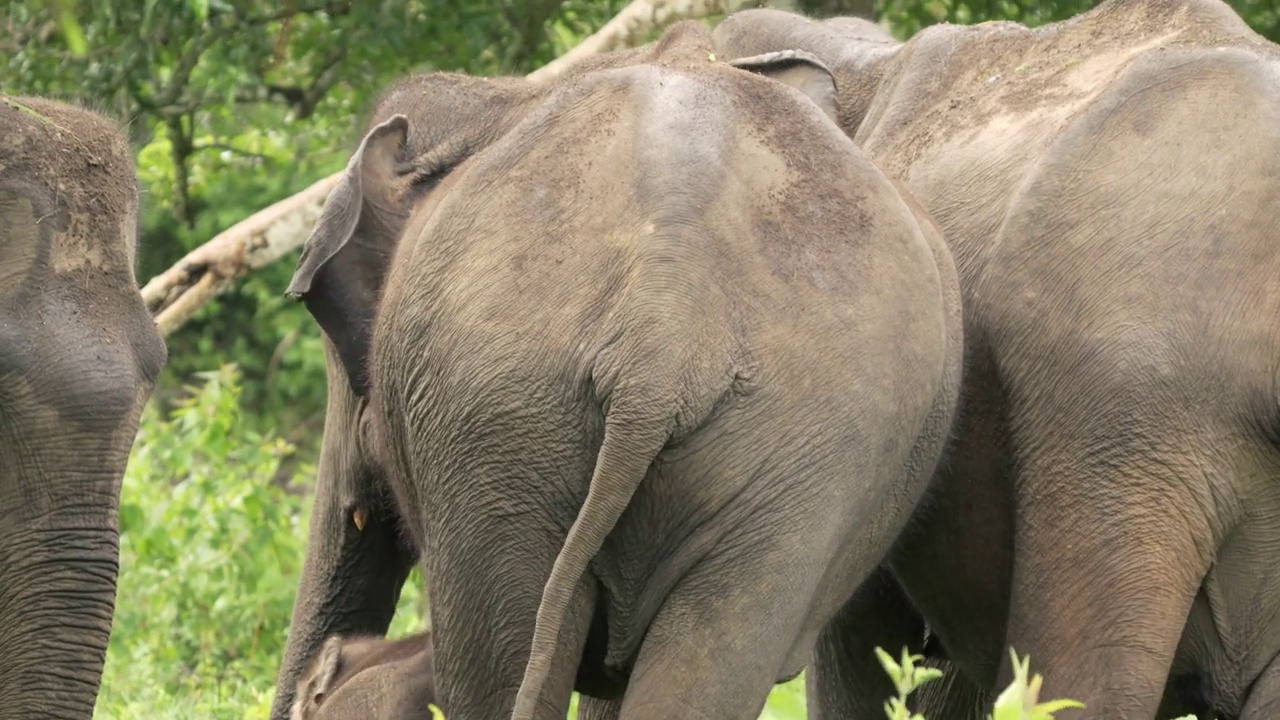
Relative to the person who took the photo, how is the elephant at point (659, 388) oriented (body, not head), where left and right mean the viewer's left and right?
facing away from the viewer

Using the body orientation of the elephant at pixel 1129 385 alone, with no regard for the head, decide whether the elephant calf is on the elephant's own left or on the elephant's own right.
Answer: on the elephant's own left

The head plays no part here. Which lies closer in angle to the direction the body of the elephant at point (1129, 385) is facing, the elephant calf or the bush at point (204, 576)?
the bush

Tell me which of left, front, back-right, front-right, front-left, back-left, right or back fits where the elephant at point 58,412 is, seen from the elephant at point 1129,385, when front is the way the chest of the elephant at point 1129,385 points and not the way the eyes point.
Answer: front-left

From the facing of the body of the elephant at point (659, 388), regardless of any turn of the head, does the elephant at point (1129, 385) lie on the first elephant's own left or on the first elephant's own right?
on the first elephant's own right

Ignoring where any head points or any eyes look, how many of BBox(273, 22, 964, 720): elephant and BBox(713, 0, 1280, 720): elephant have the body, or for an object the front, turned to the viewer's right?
0

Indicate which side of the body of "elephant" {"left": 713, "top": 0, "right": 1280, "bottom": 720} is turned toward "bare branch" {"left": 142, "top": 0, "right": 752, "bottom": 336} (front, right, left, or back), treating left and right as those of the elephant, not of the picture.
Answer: front

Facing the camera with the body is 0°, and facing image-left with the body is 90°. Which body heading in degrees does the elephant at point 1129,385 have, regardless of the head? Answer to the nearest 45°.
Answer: approximately 135°

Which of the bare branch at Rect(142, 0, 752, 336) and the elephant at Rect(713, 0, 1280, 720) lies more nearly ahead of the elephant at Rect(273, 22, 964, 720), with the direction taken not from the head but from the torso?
the bare branch

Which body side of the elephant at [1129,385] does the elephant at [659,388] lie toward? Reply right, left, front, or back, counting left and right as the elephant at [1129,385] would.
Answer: left
